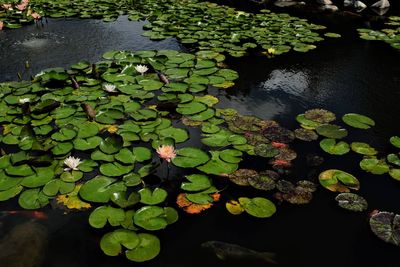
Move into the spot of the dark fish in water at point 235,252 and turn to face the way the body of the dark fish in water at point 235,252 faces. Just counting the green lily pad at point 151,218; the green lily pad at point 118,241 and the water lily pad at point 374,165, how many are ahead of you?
2

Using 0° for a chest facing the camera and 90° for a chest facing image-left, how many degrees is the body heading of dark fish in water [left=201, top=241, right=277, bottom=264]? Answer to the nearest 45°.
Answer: approximately 90°

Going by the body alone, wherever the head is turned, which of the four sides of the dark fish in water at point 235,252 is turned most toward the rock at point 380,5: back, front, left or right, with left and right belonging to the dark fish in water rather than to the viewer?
right

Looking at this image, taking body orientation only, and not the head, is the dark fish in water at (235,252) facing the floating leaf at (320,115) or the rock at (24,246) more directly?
the rock

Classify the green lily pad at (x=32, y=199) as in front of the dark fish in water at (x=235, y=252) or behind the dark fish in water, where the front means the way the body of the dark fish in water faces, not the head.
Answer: in front

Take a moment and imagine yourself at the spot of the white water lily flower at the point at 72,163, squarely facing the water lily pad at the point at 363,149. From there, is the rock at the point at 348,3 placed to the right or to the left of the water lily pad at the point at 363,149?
left

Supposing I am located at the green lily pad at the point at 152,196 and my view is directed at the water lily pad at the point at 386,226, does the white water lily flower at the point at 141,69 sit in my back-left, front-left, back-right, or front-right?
back-left

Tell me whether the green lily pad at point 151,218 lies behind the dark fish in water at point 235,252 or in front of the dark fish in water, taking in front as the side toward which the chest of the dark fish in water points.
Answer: in front

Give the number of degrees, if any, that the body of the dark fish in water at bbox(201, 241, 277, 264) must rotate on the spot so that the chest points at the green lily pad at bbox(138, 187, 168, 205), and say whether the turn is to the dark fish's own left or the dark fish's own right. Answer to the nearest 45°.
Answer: approximately 45° to the dark fish's own right
